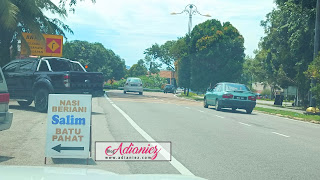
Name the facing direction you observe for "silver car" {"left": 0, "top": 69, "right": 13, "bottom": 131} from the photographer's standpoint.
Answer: facing away from the viewer and to the left of the viewer

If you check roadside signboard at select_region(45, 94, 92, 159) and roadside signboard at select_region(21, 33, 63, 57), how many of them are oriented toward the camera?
2

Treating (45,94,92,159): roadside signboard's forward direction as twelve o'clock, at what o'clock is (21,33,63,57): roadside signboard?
(21,33,63,57): roadside signboard is roughly at 6 o'clock from (45,94,92,159): roadside signboard.

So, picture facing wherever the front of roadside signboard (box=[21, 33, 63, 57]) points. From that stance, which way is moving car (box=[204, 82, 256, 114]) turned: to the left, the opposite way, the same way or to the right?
the opposite way

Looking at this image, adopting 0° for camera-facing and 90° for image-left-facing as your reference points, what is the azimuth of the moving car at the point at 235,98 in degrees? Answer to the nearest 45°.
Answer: approximately 135°

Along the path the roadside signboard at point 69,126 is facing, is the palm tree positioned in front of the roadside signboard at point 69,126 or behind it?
behind
